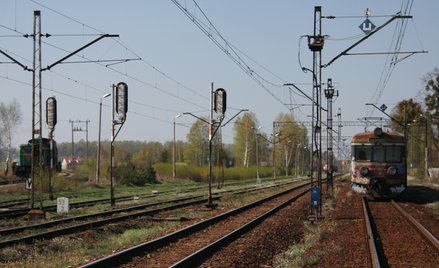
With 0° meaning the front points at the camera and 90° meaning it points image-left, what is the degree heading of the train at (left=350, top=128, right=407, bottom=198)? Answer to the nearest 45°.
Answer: approximately 0°

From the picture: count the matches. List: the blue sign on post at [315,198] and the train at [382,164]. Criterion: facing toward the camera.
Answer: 2

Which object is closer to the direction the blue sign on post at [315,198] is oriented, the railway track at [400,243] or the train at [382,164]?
the railway track

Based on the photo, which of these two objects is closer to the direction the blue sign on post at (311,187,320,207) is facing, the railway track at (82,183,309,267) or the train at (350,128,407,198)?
the railway track

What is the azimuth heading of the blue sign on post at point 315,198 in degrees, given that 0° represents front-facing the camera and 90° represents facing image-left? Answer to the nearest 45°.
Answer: approximately 0°

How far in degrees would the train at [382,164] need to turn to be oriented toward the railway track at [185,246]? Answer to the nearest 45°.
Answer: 0° — it already faces it

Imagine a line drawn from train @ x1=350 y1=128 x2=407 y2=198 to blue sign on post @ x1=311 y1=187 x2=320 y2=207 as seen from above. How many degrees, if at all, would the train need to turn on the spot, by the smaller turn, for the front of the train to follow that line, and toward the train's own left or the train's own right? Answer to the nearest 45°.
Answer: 0° — it already faces it

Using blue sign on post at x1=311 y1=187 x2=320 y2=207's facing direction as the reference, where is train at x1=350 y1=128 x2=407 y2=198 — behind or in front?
behind

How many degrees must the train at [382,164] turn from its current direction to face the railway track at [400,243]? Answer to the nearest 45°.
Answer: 0° — it already faces it
